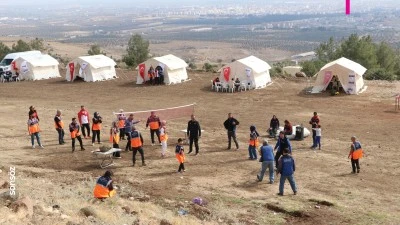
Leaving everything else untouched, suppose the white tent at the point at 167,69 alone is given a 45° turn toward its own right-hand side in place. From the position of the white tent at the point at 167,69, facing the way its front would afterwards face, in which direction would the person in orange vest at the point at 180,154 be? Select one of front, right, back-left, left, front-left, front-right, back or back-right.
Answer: left

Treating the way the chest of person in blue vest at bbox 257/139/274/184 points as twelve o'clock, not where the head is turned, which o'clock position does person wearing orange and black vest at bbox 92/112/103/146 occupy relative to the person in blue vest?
The person wearing orange and black vest is roughly at 10 o'clock from the person in blue vest.

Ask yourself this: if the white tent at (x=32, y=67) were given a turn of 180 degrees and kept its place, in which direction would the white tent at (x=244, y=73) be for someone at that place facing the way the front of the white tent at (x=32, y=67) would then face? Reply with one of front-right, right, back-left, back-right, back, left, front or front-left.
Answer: right

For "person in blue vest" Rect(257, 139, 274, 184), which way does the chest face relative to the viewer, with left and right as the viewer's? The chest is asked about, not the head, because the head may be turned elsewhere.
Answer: facing away from the viewer

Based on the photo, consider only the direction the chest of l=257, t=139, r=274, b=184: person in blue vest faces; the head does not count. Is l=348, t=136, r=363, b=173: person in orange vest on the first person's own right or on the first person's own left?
on the first person's own right

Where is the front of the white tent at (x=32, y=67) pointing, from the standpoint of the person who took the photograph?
facing the viewer and to the left of the viewer

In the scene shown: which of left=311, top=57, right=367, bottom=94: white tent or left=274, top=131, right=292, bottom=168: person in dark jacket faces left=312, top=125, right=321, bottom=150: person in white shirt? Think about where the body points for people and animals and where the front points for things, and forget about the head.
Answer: the white tent

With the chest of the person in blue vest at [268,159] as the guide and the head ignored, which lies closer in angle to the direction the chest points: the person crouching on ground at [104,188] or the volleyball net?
the volleyball net

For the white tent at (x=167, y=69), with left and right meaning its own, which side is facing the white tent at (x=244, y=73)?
left

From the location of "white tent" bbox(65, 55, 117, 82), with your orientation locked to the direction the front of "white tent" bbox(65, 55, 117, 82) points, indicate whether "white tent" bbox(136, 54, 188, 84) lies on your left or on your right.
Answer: on your left

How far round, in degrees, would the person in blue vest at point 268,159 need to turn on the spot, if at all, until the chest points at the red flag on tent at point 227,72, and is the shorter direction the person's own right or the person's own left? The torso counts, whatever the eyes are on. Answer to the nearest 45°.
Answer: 0° — they already face it

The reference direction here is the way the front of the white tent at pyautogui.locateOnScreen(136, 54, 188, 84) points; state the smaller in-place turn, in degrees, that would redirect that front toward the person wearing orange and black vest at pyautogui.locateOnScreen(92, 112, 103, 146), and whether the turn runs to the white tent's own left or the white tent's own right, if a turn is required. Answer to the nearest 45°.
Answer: approximately 45° to the white tent's own left

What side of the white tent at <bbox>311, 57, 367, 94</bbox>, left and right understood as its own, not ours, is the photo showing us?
front

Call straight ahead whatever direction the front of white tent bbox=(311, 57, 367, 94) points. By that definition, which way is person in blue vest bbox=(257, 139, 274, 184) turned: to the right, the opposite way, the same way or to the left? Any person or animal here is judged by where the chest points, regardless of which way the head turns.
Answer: the opposite way

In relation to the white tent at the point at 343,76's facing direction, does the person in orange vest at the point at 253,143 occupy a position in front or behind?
in front

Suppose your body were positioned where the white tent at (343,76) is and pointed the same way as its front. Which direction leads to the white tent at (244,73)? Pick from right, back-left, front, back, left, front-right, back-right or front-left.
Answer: right

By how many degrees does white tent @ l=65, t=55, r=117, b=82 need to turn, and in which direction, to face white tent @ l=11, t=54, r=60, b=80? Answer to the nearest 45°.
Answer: approximately 90° to its right
